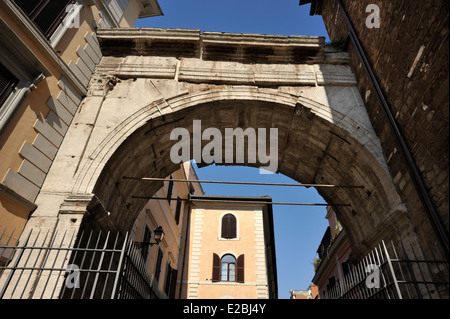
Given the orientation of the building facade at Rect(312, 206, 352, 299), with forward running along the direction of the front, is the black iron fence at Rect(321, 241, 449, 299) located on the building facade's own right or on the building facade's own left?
on the building facade's own left

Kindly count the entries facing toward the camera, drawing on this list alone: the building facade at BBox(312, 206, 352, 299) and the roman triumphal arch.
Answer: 1

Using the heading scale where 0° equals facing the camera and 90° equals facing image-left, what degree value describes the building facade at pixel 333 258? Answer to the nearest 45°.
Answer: approximately 90°

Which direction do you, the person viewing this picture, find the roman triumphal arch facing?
facing the viewer

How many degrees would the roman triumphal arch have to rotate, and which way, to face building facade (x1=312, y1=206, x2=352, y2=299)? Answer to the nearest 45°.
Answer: approximately 135° to its left

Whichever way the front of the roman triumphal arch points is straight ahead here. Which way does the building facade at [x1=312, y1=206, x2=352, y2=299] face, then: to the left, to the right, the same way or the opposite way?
to the right

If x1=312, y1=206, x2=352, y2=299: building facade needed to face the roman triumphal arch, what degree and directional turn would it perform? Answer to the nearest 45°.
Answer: approximately 90° to its left

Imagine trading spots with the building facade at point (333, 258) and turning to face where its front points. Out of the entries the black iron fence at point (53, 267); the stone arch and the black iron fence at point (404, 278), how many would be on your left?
3

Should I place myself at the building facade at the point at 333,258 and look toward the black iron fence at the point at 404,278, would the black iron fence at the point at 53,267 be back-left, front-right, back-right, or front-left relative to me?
front-right

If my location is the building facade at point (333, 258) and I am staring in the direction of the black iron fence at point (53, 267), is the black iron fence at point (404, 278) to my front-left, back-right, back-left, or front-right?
front-left

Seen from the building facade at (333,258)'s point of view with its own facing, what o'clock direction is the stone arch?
The stone arch is roughly at 9 o'clock from the building facade.
